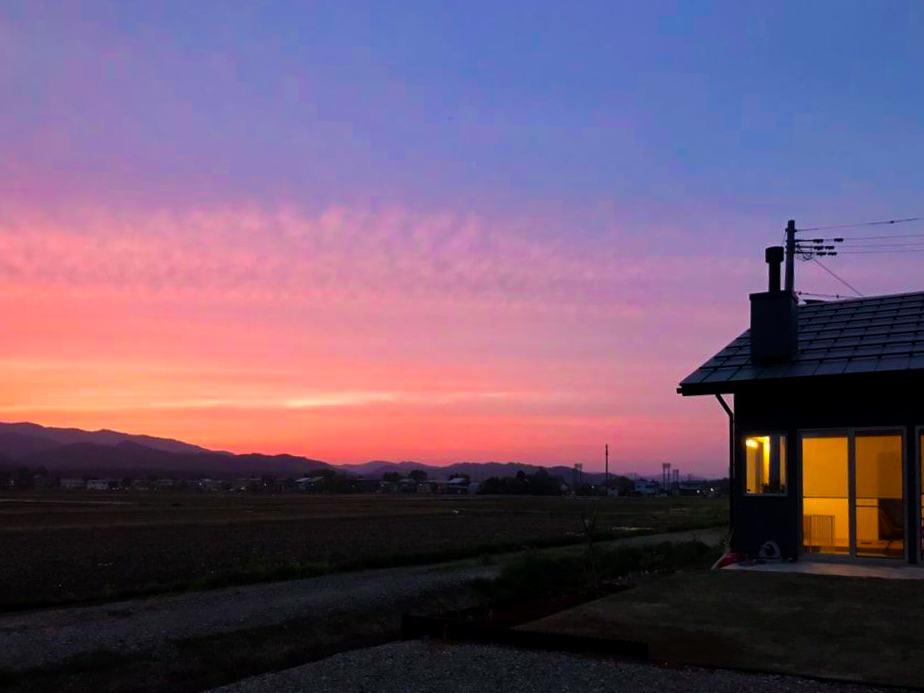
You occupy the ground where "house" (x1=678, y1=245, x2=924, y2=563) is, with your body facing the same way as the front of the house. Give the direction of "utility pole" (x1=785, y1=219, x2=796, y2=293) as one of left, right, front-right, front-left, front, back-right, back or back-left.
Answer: back

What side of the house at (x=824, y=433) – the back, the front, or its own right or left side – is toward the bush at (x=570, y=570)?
right

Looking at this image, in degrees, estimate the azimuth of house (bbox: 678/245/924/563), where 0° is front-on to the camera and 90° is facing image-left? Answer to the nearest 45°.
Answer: approximately 0°
